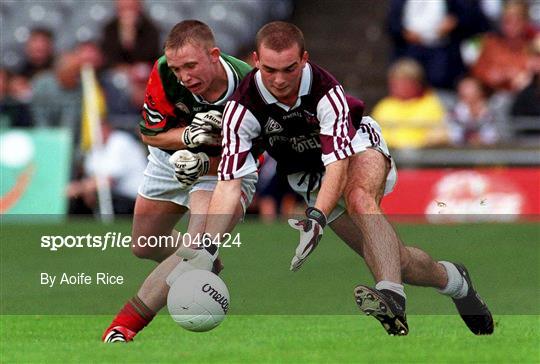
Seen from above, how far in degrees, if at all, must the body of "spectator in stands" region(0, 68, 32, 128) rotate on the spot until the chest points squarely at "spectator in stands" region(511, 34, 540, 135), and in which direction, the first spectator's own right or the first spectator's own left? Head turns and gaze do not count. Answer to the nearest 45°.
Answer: approximately 90° to the first spectator's own left

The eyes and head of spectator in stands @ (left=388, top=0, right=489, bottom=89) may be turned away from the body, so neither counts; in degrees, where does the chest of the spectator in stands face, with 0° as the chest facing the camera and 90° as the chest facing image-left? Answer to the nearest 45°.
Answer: approximately 0°

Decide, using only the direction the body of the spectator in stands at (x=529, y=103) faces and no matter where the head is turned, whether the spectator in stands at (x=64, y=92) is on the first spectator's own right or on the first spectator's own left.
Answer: on the first spectator's own right

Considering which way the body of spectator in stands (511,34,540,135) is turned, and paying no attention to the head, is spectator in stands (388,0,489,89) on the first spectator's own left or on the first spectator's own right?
on the first spectator's own right

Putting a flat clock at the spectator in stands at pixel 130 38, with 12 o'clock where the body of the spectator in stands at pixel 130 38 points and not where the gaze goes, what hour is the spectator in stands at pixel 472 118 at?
the spectator in stands at pixel 472 118 is roughly at 10 o'clock from the spectator in stands at pixel 130 38.

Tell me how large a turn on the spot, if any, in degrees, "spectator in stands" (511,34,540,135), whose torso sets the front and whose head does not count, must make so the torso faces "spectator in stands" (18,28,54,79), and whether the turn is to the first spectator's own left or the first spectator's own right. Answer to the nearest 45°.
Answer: approximately 90° to the first spectator's own right

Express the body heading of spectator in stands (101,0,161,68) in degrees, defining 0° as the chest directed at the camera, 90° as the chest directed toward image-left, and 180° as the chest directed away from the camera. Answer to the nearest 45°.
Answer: approximately 0°

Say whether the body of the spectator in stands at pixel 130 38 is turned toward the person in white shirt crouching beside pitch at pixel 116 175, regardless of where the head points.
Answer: yes

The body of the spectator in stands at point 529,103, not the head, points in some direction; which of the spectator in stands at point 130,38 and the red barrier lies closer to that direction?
the red barrier
